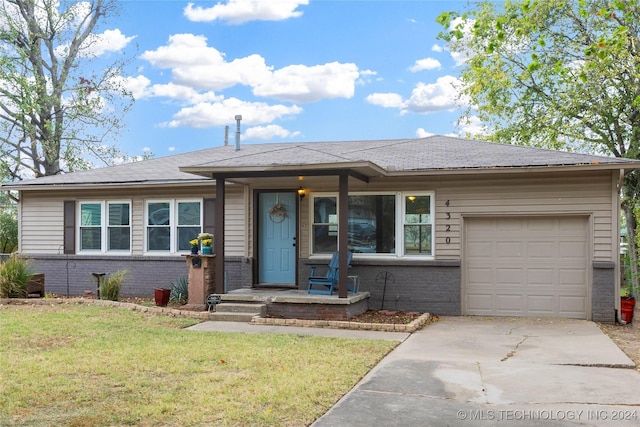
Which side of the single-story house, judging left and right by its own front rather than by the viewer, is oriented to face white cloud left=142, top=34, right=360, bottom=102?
back

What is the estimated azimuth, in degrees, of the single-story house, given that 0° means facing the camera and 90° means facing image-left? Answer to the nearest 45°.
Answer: approximately 0°

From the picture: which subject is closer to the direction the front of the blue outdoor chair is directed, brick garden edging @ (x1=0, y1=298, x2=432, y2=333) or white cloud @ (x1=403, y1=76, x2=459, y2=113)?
the brick garden edging

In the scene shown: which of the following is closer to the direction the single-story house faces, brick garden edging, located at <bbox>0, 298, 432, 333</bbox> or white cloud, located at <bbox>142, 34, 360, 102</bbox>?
the brick garden edging

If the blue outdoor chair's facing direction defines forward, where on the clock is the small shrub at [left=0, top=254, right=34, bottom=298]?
The small shrub is roughly at 2 o'clock from the blue outdoor chair.

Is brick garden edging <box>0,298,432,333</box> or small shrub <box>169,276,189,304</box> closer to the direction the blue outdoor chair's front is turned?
the brick garden edging

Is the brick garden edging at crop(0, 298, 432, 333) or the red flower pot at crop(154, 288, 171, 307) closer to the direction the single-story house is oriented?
the brick garden edging

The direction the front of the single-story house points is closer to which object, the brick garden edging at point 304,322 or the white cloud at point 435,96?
the brick garden edging

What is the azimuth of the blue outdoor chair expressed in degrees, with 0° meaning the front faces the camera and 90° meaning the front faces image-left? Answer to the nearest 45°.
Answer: approximately 45°

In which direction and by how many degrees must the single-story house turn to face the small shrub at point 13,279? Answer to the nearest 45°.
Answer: approximately 90° to its right

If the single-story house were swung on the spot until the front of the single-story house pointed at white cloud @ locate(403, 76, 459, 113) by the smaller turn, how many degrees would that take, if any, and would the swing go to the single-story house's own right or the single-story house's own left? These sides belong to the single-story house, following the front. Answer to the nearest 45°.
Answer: approximately 180°
